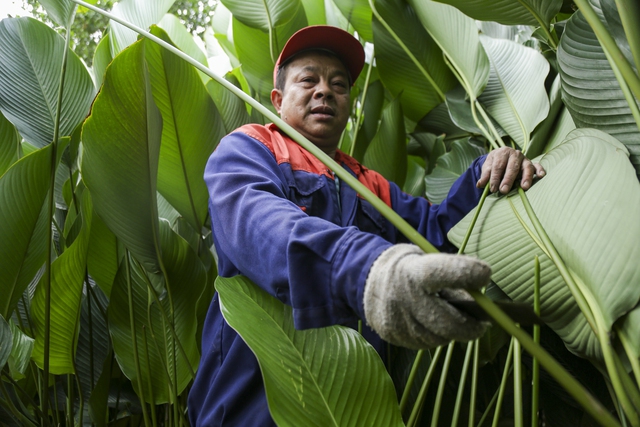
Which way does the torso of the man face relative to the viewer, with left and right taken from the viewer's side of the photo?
facing the viewer and to the right of the viewer
